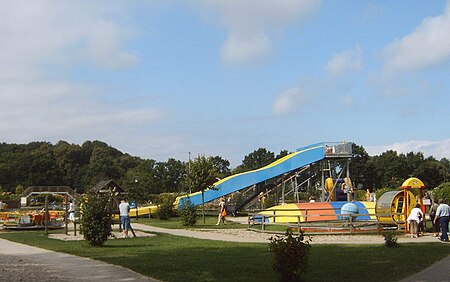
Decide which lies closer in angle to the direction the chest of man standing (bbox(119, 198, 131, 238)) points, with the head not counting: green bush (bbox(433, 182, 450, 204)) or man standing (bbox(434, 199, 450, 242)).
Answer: the green bush

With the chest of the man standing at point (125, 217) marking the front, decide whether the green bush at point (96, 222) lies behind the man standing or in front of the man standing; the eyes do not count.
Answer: behind

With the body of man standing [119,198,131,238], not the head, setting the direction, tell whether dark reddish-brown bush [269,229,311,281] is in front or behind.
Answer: behind

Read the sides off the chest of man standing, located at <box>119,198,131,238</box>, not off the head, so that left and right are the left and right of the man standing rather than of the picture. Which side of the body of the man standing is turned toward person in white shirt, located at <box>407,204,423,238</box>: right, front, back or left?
right

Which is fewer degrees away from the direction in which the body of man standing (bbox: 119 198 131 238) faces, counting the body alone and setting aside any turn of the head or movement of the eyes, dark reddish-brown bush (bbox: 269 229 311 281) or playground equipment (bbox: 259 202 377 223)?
the playground equipment

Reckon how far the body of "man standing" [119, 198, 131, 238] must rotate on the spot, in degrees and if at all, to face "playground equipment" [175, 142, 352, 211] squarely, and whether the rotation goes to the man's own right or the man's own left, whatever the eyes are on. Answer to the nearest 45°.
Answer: approximately 45° to the man's own right

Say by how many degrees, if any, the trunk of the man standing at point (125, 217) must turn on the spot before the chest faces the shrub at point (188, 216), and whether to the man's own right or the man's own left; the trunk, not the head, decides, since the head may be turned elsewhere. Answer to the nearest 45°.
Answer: approximately 45° to the man's own right

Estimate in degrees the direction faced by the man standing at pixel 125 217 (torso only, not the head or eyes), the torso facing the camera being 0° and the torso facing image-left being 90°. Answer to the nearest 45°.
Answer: approximately 180°

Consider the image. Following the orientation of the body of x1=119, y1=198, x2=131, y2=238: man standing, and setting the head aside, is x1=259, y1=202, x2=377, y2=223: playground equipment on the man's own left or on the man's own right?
on the man's own right

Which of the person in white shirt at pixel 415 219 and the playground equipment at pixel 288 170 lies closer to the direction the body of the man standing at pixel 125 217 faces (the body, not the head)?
the playground equipment

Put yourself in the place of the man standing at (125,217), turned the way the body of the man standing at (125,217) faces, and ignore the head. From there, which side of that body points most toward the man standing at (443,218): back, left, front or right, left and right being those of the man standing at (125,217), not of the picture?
right
